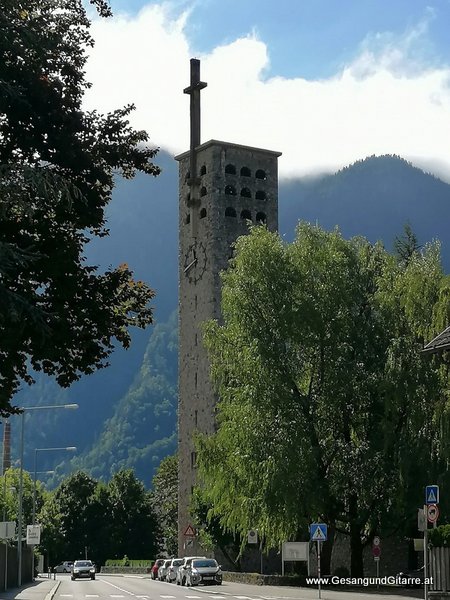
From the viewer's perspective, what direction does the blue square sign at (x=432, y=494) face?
toward the camera

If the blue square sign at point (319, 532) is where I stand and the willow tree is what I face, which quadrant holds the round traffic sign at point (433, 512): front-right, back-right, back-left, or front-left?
back-right

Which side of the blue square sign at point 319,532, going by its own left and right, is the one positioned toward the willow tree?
back

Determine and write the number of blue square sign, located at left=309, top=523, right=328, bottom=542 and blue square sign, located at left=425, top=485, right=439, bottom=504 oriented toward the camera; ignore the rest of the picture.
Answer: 2

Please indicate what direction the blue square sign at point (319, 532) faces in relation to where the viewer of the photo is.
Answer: facing the viewer

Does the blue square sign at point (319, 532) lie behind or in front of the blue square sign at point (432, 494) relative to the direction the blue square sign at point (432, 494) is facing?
behind

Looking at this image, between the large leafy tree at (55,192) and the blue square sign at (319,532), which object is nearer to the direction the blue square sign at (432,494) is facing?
the large leafy tree

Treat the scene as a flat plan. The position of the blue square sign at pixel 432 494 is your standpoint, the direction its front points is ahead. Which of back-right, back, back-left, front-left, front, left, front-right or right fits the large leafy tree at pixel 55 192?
front-right
